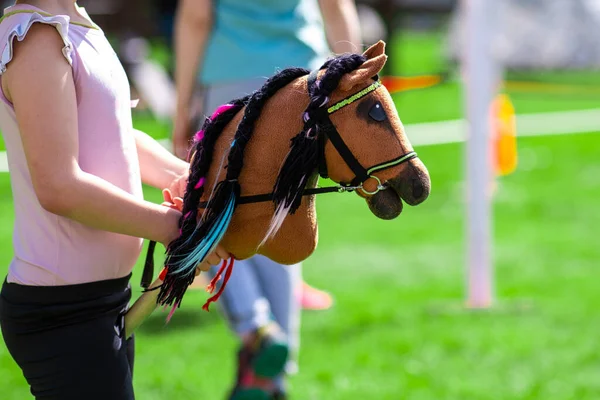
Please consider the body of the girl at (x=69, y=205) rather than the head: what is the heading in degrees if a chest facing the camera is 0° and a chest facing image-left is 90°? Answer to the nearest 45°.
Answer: approximately 270°

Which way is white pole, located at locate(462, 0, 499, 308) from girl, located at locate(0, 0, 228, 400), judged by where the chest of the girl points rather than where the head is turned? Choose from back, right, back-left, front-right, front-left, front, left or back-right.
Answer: front-left
